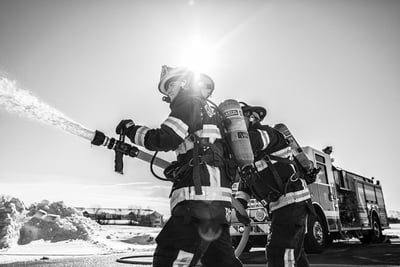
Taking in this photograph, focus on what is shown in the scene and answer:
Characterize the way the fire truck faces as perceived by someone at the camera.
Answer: facing the viewer and to the left of the viewer

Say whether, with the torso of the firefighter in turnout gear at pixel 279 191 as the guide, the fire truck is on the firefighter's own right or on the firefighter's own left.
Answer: on the firefighter's own right

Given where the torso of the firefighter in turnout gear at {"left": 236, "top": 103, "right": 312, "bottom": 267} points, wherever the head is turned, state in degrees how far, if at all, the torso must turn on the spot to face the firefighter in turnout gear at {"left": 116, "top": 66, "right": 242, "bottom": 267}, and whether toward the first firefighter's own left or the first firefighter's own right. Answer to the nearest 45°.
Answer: approximately 45° to the first firefighter's own left

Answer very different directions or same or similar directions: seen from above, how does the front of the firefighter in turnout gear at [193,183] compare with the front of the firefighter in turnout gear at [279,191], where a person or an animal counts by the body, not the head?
same or similar directions

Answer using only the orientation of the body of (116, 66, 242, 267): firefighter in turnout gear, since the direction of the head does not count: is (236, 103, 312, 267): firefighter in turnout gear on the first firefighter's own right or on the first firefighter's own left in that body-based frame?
on the first firefighter's own right

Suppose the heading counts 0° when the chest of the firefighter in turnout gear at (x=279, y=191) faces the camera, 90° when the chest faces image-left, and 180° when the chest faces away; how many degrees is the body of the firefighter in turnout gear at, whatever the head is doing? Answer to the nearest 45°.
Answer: approximately 90°

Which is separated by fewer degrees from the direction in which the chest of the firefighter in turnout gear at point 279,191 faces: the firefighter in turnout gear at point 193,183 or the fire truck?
the firefighter in turnout gear

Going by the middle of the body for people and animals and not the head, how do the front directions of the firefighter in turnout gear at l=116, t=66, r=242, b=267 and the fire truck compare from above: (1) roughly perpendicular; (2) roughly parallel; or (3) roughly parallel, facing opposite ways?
roughly parallel

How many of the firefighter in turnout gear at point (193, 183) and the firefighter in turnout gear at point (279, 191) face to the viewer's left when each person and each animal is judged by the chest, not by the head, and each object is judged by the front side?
2

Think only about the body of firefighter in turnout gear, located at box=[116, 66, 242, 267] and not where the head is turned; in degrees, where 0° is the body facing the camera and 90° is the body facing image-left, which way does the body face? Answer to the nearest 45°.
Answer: approximately 90°
